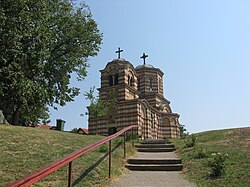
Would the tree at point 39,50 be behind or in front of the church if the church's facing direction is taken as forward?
in front

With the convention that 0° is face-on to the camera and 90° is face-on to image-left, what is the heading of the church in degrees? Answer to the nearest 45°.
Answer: approximately 45°
